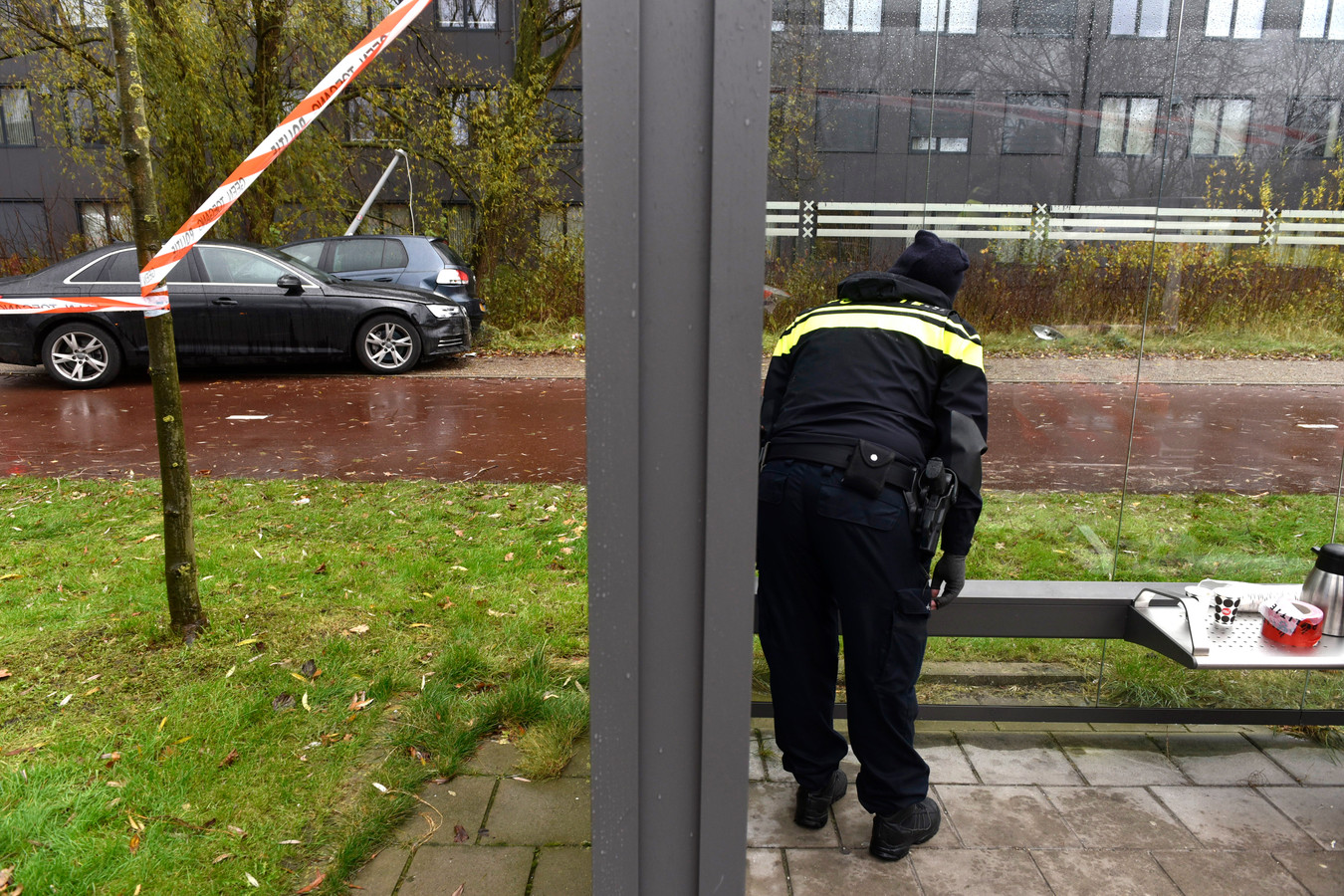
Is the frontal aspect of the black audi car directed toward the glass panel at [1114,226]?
no

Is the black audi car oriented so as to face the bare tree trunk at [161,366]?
no

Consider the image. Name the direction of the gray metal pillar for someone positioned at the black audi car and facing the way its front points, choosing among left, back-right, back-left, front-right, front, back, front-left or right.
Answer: right

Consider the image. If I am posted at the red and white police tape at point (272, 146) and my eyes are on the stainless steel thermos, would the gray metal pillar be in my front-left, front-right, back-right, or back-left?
front-right

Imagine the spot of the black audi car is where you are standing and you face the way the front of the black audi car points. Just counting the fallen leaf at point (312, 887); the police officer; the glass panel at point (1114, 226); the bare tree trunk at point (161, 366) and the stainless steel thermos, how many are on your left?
0

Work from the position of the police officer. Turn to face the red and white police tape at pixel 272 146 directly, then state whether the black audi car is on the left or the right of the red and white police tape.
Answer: right

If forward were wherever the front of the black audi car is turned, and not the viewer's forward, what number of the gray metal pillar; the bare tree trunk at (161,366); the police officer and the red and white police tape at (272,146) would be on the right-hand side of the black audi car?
4

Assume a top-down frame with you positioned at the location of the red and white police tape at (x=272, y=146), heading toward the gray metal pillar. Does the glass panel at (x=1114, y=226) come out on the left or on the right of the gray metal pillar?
left

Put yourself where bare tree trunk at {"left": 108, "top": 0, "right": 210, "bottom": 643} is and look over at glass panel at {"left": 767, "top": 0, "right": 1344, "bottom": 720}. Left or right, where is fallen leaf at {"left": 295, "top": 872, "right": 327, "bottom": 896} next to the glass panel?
right

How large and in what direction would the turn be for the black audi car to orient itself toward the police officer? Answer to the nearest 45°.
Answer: approximately 90° to its right

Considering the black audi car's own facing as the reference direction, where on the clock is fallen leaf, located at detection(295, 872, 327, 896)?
The fallen leaf is roughly at 3 o'clock from the black audi car.

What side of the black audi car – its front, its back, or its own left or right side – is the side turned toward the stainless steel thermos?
right

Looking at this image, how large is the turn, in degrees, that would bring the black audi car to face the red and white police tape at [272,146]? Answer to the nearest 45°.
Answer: approximately 90° to its right

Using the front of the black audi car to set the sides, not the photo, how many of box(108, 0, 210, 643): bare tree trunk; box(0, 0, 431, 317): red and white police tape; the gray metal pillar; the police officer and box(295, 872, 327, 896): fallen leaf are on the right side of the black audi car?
5

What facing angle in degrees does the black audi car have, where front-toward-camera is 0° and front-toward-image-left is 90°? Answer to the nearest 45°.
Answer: approximately 270°
